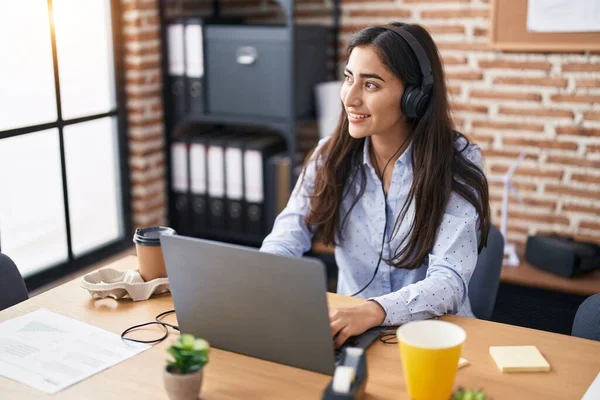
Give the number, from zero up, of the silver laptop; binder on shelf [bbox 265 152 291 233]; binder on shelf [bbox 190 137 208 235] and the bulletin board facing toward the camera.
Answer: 3

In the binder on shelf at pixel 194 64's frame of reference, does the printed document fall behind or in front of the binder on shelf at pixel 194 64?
in front

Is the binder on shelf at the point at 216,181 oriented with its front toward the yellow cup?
yes

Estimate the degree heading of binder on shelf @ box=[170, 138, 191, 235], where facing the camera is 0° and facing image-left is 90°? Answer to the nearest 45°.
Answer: approximately 0°

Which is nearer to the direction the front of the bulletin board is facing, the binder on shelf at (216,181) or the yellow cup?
the yellow cup

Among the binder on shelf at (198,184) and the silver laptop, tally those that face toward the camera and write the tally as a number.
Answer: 1

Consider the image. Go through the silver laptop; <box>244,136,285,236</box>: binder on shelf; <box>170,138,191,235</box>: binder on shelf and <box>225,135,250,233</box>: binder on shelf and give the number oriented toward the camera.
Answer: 3

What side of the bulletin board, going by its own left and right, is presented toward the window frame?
right
